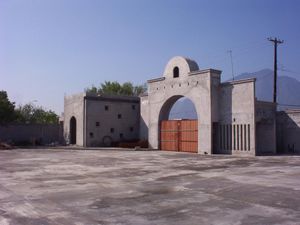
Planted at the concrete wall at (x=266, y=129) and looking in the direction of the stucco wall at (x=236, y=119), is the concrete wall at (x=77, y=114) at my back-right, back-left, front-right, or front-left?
front-right

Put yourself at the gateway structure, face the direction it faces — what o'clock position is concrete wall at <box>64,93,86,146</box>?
The concrete wall is roughly at 3 o'clock from the gateway structure.

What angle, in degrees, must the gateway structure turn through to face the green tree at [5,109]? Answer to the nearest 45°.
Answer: approximately 90° to its right

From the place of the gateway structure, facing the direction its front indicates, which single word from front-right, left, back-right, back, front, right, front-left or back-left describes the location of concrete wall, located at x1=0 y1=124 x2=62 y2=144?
right

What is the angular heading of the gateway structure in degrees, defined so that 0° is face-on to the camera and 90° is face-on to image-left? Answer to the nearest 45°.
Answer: approximately 45°
